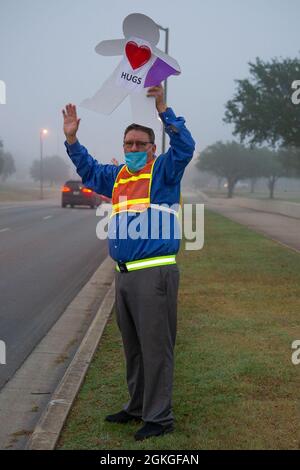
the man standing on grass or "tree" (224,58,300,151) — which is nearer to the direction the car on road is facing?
the tree

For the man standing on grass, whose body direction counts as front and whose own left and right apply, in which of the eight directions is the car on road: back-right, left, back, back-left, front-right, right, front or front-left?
back-right

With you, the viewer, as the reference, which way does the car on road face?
facing away from the viewer and to the right of the viewer

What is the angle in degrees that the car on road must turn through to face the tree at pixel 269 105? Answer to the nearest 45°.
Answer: approximately 45° to its right

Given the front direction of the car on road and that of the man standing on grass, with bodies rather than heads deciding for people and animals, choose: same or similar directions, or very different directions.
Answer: very different directions

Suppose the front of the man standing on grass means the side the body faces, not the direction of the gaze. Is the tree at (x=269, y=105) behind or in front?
behind
